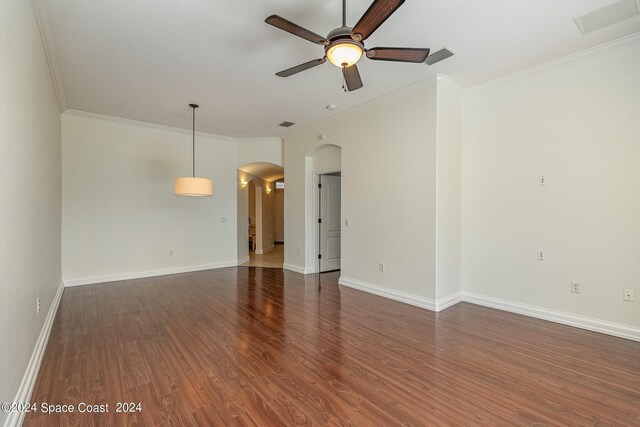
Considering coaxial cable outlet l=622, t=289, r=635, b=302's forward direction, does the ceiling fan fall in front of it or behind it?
in front

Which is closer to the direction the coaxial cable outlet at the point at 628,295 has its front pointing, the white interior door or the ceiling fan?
the ceiling fan
